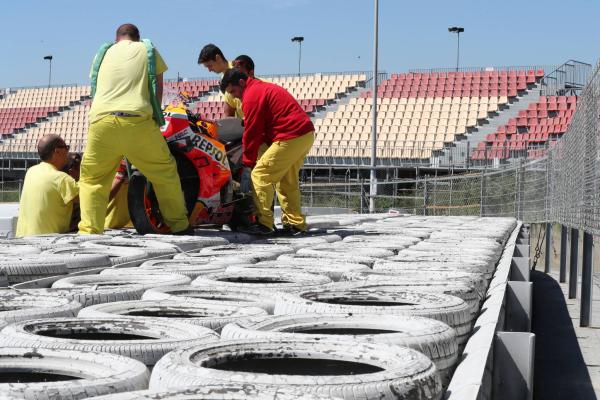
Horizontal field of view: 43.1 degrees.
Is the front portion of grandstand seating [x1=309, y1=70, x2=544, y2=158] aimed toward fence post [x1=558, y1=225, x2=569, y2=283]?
yes

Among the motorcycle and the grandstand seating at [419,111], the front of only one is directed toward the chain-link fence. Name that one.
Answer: the grandstand seating

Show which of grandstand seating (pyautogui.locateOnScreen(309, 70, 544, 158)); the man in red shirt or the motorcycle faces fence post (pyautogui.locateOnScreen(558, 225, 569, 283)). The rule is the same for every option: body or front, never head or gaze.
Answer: the grandstand seating

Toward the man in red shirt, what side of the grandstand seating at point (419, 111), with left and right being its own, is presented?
front

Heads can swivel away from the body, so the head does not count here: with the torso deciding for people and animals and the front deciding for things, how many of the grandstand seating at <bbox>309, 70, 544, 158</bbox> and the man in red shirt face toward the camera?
1

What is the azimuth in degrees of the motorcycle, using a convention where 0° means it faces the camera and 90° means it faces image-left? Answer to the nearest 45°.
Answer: approximately 45°

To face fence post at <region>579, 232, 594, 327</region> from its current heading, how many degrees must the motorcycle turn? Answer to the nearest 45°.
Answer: approximately 135° to its left

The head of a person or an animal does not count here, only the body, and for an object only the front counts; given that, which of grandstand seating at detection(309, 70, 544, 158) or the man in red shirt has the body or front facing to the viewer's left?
the man in red shirt

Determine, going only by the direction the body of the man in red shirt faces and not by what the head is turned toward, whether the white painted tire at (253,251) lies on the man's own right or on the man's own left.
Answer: on the man's own left

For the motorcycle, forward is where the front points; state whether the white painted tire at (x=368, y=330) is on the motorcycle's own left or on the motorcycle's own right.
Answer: on the motorcycle's own left

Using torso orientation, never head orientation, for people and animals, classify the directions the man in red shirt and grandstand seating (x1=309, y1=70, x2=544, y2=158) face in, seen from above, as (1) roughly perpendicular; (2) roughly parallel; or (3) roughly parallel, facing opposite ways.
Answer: roughly perpendicular

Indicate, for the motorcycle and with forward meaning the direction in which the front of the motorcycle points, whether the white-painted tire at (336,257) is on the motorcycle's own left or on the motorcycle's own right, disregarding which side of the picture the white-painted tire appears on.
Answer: on the motorcycle's own left

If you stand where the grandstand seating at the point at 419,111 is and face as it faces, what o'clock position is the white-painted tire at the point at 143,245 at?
The white-painted tire is roughly at 12 o'clock from the grandstand seating.

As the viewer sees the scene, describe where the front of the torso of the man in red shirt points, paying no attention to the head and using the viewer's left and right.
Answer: facing to the left of the viewer

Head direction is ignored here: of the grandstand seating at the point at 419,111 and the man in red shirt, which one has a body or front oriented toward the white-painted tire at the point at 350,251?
the grandstand seating

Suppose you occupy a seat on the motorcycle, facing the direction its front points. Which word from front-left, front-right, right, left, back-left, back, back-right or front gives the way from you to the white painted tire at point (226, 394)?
front-left

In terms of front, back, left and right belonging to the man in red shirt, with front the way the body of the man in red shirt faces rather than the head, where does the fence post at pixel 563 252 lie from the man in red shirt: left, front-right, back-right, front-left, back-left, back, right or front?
back-right
